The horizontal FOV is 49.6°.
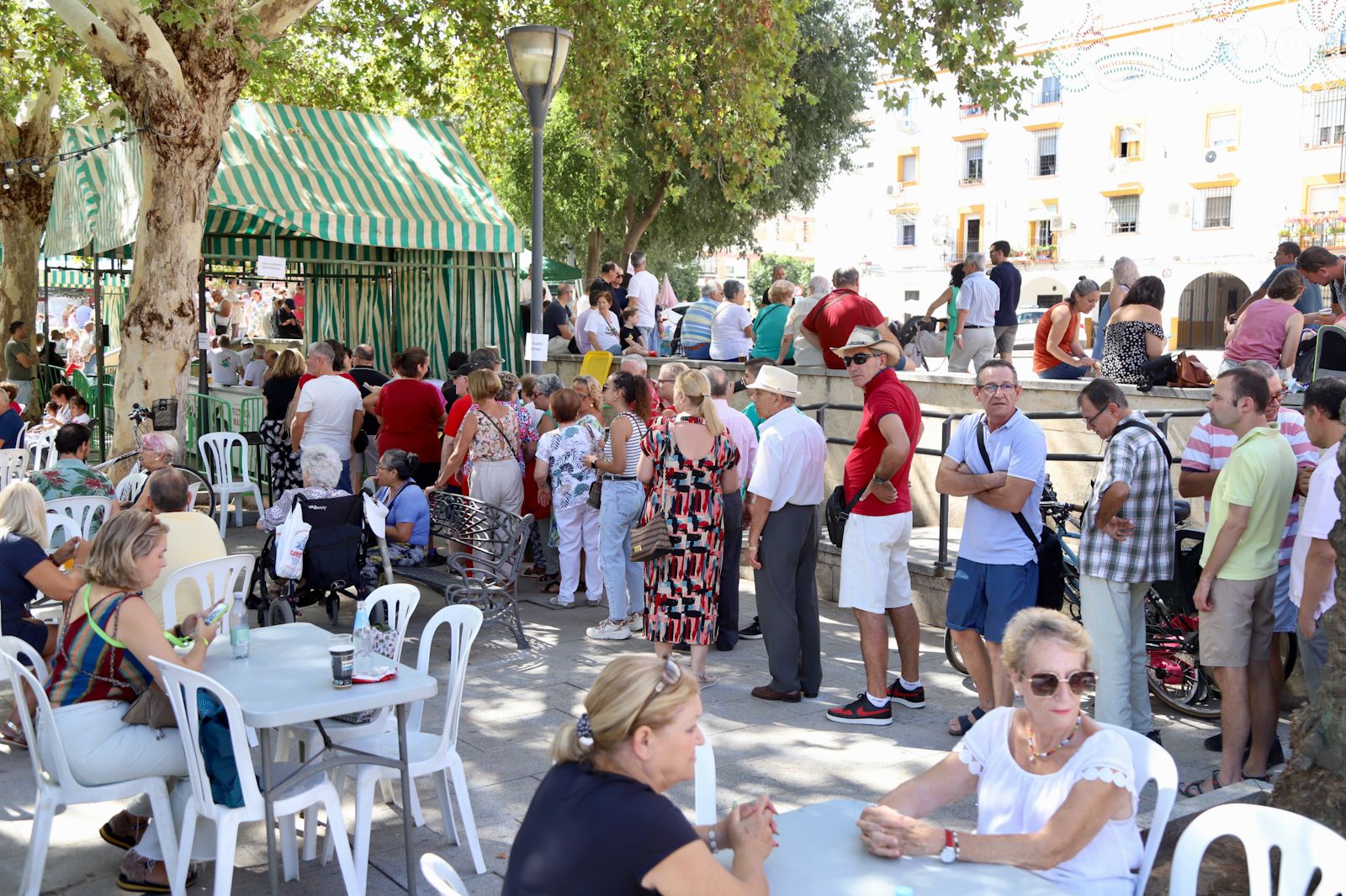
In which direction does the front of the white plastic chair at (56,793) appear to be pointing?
to the viewer's right

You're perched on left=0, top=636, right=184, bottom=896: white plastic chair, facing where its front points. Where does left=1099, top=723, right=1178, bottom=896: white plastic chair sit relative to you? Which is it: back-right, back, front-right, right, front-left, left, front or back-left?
front-right

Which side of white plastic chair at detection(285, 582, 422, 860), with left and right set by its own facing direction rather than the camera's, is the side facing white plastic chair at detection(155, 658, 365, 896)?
front

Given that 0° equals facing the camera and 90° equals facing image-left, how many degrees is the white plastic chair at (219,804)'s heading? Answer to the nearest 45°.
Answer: approximately 225°

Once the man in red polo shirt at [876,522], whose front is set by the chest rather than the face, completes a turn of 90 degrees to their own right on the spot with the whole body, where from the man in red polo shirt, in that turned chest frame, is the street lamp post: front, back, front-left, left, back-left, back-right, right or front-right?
front-left

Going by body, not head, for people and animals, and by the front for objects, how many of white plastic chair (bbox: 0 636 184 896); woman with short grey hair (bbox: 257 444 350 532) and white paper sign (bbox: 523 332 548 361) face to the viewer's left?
0

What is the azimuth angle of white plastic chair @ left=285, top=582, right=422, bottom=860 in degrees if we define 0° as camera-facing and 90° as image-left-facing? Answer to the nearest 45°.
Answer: approximately 45°

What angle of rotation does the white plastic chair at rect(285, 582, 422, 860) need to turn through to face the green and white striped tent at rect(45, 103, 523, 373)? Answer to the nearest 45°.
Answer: approximately 135° to its right

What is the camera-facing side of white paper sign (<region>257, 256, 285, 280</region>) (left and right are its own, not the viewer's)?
front

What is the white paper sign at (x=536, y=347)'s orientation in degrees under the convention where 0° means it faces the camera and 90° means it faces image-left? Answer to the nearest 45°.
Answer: approximately 0°

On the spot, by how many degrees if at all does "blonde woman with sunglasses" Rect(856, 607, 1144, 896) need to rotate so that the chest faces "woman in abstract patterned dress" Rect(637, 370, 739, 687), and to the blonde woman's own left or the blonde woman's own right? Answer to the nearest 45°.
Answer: approximately 90° to the blonde woman's own right

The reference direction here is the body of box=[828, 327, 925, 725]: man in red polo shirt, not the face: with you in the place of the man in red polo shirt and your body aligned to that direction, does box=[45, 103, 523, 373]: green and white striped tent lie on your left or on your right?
on your right
